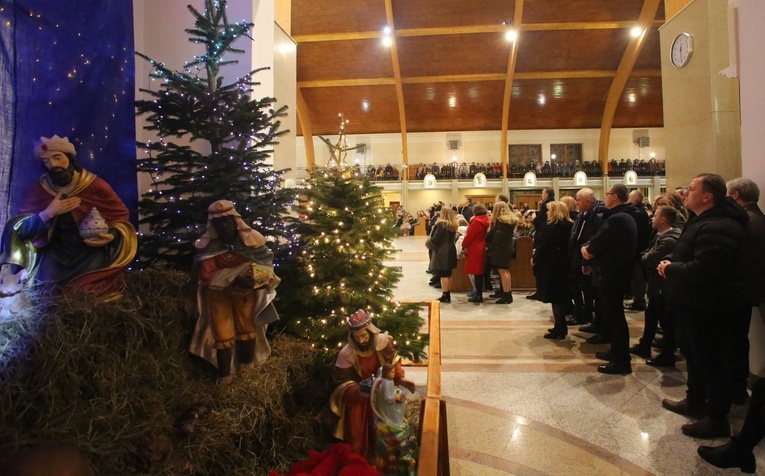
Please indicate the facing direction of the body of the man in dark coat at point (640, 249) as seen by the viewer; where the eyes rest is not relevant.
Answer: to the viewer's left

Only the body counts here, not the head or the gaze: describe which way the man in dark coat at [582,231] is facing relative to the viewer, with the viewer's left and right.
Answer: facing to the left of the viewer

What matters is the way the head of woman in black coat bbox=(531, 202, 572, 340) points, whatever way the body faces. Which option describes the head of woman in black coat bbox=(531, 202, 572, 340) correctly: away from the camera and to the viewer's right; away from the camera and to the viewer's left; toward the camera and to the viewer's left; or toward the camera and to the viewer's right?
away from the camera and to the viewer's left

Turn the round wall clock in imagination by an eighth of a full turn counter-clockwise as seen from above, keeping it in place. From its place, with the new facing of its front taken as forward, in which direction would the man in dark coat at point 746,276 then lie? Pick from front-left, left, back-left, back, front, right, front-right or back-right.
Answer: front

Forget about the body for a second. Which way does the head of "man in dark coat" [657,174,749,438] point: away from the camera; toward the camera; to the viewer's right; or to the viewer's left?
to the viewer's left

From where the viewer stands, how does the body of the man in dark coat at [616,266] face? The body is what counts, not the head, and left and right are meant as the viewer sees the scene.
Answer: facing to the left of the viewer

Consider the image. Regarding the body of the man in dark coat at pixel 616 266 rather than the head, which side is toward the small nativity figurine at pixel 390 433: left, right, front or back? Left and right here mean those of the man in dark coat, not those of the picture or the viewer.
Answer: left

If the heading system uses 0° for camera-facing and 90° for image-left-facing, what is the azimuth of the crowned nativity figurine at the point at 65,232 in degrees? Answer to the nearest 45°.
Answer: approximately 0°

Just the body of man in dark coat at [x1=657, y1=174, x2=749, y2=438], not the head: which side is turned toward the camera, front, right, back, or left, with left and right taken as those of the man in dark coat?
left
